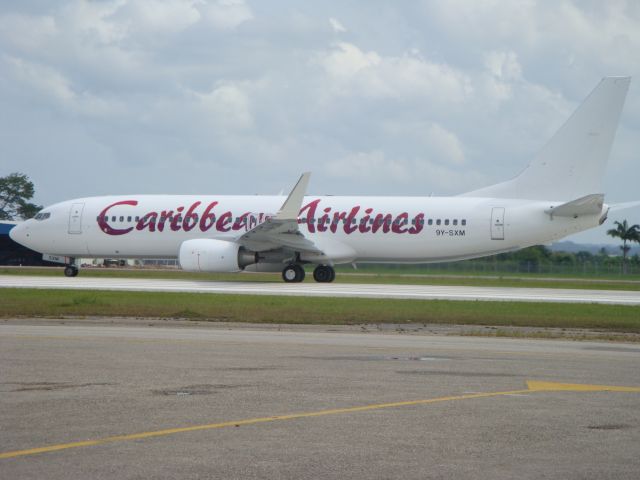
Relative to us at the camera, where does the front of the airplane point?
facing to the left of the viewer
